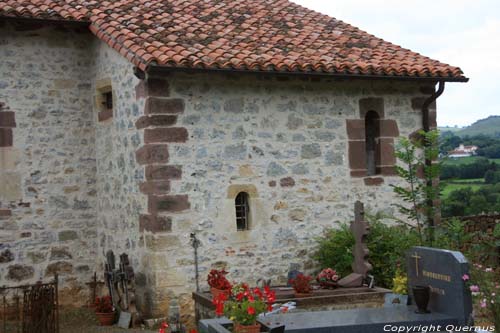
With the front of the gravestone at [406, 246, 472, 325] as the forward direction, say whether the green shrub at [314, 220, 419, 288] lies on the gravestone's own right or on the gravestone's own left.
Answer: on the gravestone's own right

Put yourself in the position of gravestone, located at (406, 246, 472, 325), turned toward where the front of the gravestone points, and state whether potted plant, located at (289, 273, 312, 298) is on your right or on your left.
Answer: on your right

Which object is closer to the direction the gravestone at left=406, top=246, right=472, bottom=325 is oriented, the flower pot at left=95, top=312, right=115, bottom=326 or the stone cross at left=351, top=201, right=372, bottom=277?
the flower pot

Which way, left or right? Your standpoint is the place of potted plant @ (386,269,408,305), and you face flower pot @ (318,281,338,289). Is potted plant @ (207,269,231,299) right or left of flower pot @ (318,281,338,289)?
left

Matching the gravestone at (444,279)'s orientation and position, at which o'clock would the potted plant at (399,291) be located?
The potted plant is roughly at 4 o'clock from the gravestone.

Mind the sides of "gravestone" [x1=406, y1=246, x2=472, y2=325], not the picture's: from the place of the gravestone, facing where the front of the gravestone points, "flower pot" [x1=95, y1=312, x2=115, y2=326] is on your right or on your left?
on your right

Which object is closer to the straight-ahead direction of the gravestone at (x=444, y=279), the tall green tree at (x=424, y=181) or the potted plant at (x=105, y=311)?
the potted plant

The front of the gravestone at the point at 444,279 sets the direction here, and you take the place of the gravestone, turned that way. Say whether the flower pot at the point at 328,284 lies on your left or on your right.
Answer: on your right

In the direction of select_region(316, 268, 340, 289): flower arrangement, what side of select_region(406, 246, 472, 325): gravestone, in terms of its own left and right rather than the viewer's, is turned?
right

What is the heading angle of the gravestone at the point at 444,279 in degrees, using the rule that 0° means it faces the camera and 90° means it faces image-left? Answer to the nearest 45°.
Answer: approximately 45°

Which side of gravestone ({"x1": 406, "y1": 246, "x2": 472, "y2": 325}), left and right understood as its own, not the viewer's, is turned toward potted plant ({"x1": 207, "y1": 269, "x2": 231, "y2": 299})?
right
